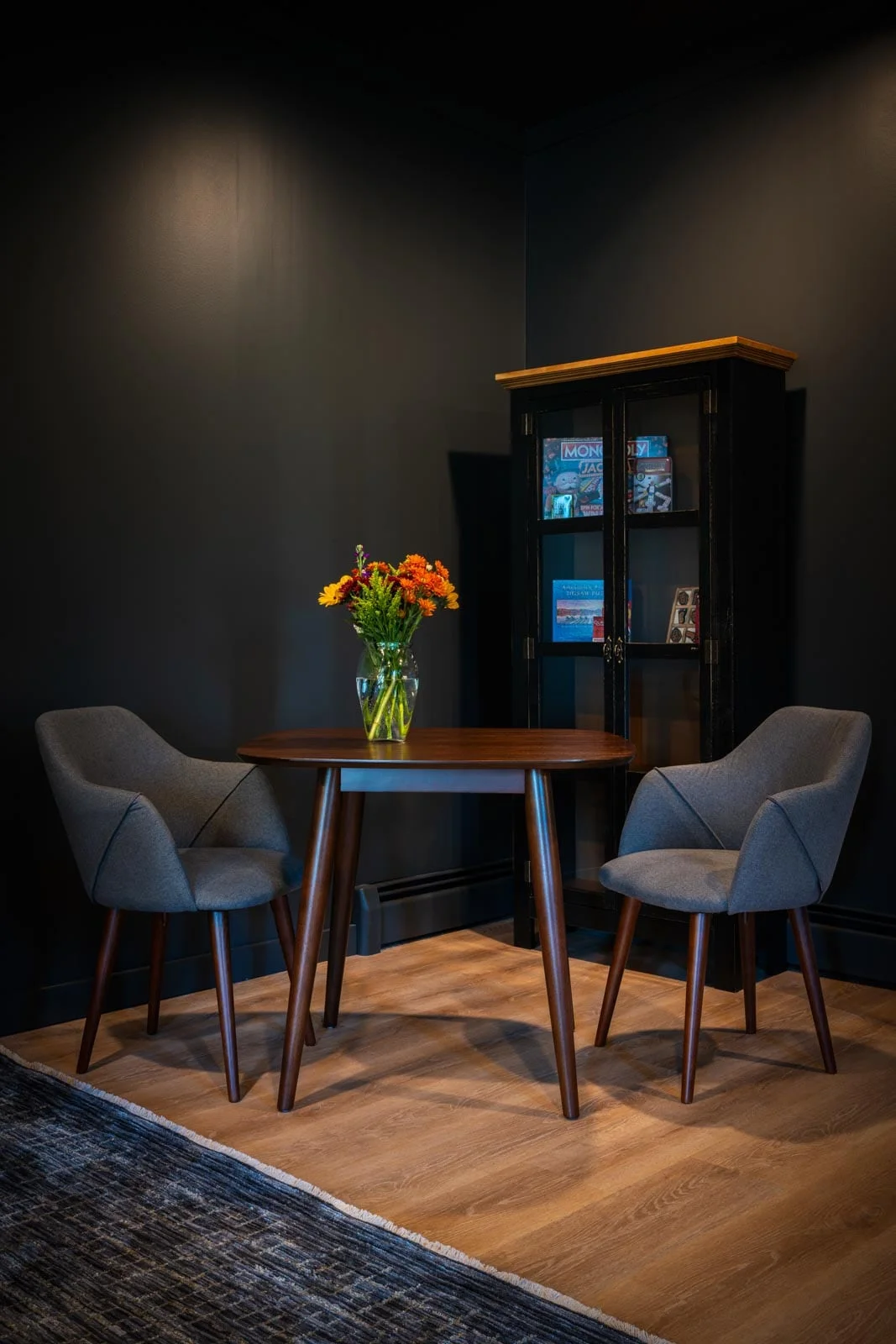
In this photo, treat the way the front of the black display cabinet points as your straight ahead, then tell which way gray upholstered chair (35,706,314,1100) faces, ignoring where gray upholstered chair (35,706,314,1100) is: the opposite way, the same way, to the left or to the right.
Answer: to the left

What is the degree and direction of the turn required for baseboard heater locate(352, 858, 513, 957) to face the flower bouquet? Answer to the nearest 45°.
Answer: approximately 45° to its right

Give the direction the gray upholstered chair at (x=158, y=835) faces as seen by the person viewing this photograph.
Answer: facing the viewer and to the right of the viewer

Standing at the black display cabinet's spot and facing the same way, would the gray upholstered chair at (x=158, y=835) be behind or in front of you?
in front

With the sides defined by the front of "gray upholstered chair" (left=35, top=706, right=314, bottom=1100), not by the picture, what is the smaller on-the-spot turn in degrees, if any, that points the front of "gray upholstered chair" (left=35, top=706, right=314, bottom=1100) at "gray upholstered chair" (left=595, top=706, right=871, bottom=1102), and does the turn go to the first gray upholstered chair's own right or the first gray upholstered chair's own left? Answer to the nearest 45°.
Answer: approximately 45° to the first gray upholstered chair's own left

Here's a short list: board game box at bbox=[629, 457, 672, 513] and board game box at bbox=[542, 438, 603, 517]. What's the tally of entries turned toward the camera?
2

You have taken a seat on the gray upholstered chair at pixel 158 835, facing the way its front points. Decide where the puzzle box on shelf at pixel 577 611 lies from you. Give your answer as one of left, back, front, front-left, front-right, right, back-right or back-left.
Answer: left

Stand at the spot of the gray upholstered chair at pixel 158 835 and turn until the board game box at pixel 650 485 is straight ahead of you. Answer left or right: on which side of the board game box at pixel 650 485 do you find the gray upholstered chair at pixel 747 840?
right

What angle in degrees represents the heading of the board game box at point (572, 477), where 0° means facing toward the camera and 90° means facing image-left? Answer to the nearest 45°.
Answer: approximately 0°

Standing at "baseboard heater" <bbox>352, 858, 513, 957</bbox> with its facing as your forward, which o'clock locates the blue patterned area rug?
The blue patterned area rug is roughly at 2 o'clock from the baseboard heater.

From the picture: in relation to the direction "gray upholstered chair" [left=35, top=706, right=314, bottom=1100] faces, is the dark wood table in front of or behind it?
in front
